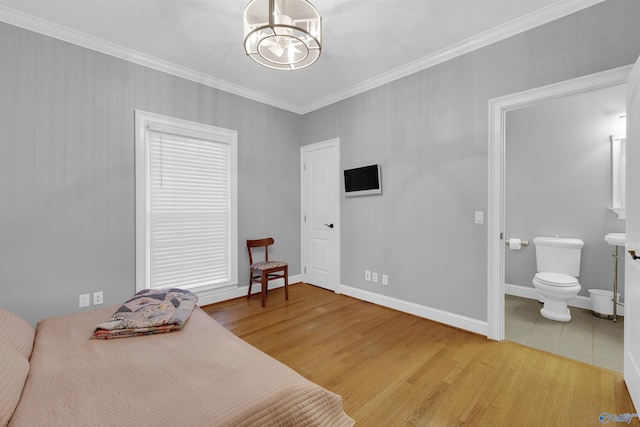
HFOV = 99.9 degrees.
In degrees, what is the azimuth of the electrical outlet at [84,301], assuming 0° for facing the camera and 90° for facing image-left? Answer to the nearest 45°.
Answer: approximately 0°

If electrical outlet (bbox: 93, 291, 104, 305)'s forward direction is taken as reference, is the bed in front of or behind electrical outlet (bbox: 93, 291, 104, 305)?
in front

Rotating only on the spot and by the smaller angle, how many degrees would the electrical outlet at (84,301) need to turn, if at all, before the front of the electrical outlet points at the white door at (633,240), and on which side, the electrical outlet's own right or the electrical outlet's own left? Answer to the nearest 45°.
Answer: approximately 45° to the electrical outlet's own left

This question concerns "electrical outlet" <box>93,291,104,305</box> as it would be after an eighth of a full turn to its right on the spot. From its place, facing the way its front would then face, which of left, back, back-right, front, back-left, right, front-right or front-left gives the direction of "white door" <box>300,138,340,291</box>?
back-left

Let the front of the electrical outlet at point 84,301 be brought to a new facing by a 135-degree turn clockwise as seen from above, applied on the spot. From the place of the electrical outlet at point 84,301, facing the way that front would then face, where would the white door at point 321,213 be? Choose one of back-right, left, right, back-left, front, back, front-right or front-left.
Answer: back-right

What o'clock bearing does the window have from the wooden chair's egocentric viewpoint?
The window is roughly at 4 o'clock from the wooden chair.

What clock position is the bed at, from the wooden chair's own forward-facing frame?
The bed is roughly at 2 o'clock from the wooden chair.

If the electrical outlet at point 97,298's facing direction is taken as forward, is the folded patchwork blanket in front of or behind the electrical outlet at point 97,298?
in front

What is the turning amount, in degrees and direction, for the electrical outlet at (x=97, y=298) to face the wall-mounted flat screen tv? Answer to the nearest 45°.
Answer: approximately 90° to its left

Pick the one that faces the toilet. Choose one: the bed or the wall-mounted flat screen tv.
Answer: the bed

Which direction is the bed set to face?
to the viewer's right

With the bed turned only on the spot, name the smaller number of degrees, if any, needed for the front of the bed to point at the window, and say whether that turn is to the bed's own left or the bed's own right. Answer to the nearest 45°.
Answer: approximately 90° to the bed's own left

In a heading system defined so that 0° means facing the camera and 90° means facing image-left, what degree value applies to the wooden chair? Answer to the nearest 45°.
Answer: approximately 315°
